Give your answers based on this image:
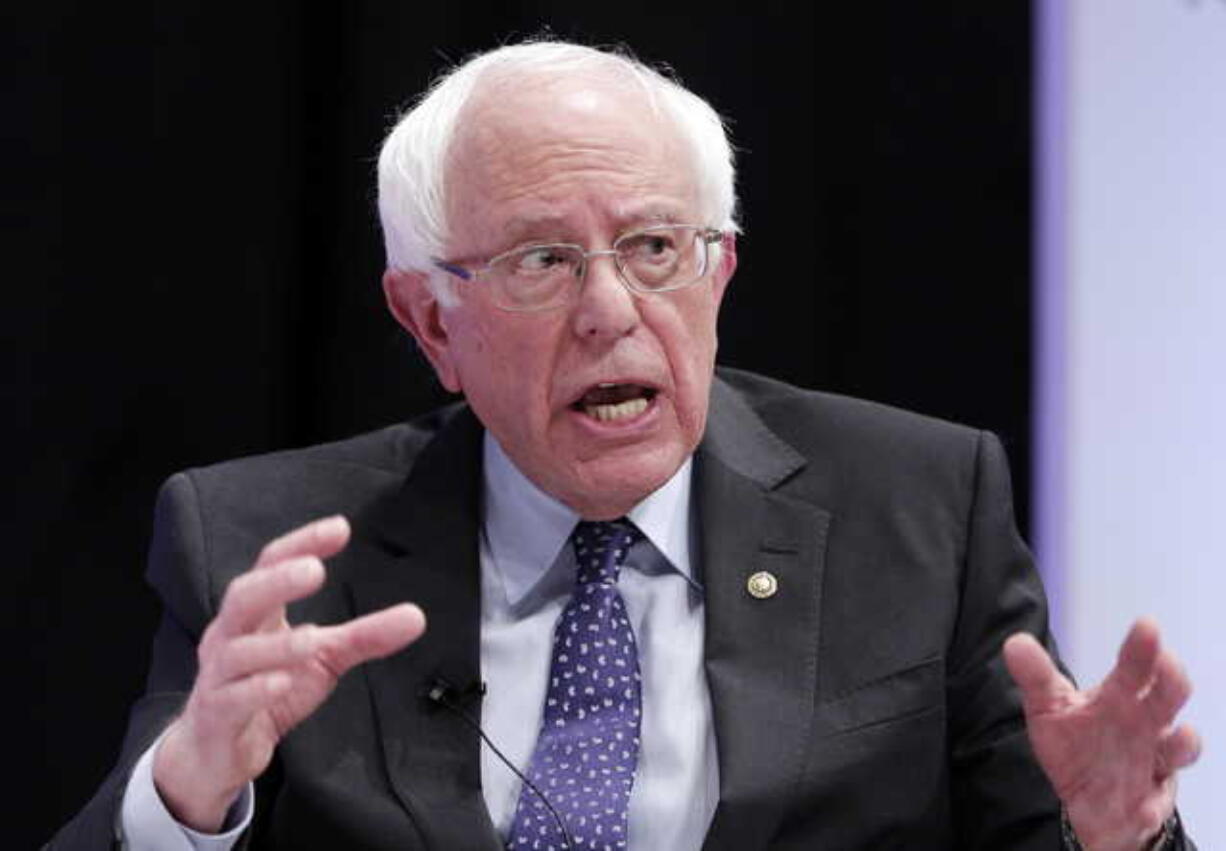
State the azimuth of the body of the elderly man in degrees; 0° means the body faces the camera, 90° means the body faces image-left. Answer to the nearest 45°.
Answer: approximately 0°
